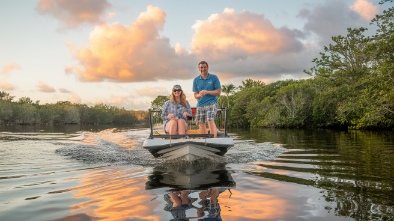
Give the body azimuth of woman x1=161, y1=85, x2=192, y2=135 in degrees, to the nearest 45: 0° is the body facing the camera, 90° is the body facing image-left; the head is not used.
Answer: approximately 0°

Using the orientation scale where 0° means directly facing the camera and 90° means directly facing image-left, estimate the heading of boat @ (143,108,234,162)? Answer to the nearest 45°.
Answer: approximately 0°

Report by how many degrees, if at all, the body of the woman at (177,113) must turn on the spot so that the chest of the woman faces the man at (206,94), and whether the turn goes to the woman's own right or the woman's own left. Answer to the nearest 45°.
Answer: approximately 90° to the woman's own left
